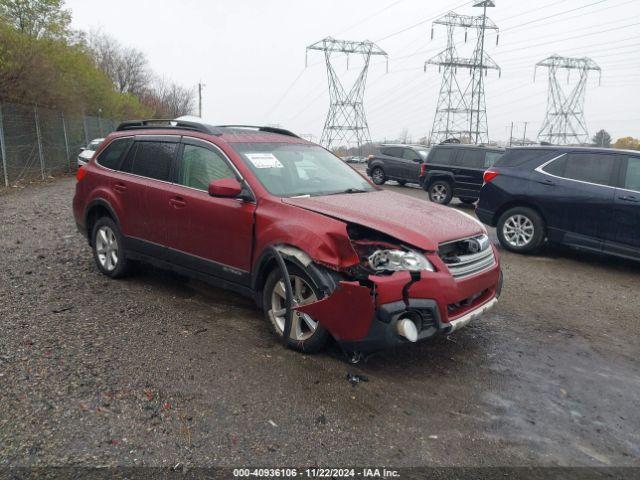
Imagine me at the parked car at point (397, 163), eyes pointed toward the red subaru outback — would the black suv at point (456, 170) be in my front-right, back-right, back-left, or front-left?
front-left

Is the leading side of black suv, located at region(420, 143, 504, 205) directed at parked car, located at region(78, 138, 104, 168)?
no

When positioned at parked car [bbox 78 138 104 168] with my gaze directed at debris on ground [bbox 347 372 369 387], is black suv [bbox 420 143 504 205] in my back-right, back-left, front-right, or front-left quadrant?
front-left

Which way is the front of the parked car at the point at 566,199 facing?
to the viewer's right

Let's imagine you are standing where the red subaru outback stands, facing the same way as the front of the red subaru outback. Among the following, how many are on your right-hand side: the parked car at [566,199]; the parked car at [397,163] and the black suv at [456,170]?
0

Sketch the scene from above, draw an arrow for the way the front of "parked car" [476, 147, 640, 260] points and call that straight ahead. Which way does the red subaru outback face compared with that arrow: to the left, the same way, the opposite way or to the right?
the same way

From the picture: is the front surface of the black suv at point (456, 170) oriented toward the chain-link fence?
no

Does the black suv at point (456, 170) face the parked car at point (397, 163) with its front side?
no

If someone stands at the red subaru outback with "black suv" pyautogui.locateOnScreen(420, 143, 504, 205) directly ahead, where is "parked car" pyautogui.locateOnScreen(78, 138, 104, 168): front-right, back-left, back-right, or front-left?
front-left

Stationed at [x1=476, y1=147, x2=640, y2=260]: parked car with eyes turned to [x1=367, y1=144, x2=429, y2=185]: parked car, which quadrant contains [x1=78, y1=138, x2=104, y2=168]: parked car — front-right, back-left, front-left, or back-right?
front-left

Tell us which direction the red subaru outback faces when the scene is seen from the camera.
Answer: facing the viewer and to the right of the viewer
